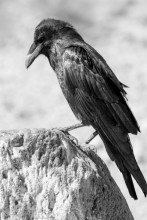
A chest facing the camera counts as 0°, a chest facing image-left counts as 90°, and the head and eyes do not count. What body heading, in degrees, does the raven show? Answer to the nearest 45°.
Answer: approximately 90°
